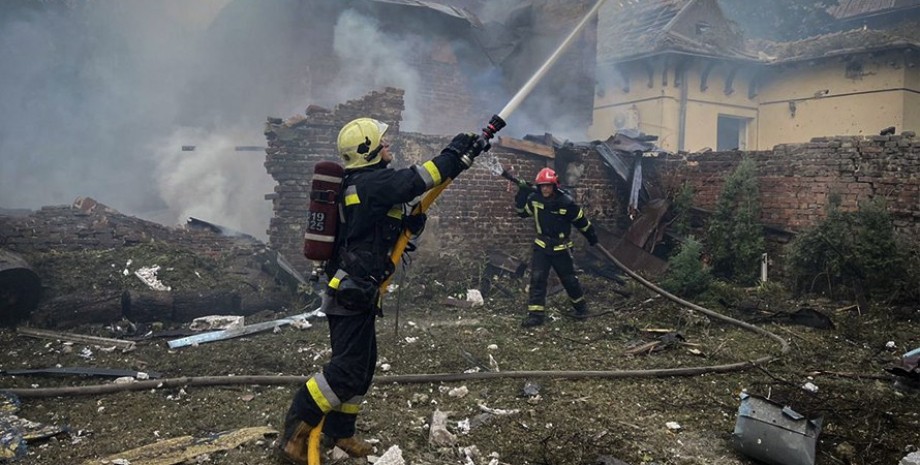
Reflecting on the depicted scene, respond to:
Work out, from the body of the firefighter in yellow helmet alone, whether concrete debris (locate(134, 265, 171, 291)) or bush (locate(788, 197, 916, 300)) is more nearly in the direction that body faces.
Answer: the bush

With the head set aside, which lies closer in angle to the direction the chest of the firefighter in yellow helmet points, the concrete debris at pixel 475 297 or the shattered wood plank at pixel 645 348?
the shattered wood plank

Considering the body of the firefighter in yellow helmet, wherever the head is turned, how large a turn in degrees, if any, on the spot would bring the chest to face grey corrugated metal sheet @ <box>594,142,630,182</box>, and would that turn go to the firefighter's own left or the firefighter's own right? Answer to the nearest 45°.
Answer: approximately 45° to the firefighter's own left

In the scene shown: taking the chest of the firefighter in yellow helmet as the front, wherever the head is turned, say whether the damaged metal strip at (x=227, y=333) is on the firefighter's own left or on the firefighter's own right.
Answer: on the firefighter's own left

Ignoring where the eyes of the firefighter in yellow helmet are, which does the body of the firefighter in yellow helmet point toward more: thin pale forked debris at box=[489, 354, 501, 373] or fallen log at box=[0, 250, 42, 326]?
the thin pale forked debris

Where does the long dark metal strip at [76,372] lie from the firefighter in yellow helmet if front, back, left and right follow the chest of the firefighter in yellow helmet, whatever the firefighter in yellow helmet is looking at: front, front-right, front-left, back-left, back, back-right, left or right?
back-left

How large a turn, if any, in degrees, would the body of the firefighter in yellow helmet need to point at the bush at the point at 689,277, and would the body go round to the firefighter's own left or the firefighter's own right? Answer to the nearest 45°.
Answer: approximately 45° to the firefighter's own left

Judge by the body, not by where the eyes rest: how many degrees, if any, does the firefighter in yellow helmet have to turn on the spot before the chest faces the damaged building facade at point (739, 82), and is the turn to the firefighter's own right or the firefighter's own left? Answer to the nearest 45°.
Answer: approximately 45° to the firefighter's own left

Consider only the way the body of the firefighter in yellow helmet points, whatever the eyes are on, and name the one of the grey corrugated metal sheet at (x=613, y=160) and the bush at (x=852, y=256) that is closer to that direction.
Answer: the bush

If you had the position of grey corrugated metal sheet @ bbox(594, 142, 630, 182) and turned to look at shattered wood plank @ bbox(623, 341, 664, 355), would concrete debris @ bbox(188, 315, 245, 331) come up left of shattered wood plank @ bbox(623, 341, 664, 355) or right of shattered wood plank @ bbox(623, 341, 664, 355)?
right

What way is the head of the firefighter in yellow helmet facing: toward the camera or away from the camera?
away from the camera

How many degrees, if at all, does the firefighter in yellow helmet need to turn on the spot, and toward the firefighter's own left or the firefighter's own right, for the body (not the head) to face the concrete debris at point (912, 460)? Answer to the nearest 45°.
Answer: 0° — they already face it

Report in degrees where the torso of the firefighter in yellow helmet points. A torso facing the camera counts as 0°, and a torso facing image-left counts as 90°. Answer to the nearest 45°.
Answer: approximately 270°

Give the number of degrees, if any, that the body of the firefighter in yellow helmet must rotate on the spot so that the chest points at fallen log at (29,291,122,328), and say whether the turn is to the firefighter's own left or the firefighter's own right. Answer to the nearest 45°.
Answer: approximately 135° to the firefighter's own left
